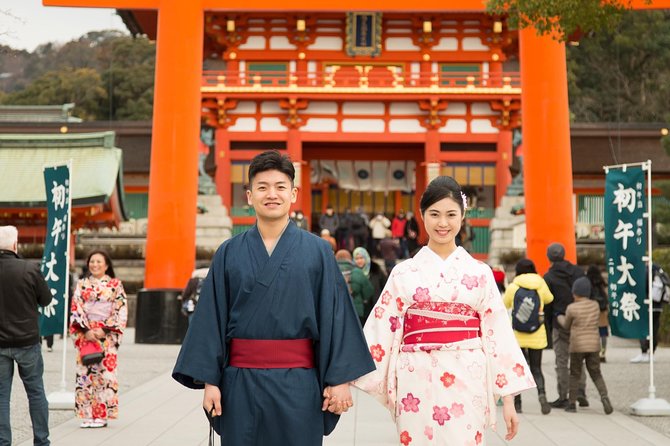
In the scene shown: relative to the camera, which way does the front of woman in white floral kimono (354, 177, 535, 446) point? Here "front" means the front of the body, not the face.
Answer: toward the camera

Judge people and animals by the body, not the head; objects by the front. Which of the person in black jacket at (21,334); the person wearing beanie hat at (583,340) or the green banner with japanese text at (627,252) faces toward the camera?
the green banner with japanese text

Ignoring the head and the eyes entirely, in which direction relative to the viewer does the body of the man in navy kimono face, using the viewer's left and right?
facing the viewer

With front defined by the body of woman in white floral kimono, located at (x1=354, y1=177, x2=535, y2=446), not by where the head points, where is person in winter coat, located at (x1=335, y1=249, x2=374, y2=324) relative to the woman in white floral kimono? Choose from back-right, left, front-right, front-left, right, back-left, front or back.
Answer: back

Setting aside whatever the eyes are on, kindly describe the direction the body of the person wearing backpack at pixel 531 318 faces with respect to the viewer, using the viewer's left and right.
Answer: facing away from the viewer

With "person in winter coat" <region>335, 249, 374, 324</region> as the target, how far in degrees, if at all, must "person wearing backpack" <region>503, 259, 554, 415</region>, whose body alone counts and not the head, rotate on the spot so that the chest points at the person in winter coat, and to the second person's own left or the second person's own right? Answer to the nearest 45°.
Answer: approximately 45° to the second person's own left

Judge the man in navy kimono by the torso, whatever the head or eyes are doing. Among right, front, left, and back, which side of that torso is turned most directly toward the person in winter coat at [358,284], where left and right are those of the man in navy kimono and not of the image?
back

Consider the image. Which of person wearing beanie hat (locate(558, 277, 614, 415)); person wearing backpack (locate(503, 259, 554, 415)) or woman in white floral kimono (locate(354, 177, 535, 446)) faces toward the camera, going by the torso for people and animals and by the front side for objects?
the woman in white floral kimono

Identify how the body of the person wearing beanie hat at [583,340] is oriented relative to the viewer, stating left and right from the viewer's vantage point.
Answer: facing away from the viewer and to the left of the viewer

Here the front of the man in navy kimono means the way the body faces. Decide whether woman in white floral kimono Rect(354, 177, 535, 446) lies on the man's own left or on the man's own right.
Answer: on the man's own left

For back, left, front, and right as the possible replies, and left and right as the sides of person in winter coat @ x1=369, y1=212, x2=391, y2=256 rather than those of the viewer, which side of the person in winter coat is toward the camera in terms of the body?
front

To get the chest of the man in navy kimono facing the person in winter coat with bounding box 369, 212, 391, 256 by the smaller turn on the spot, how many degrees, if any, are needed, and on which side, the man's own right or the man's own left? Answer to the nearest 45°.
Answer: approximately 180°
